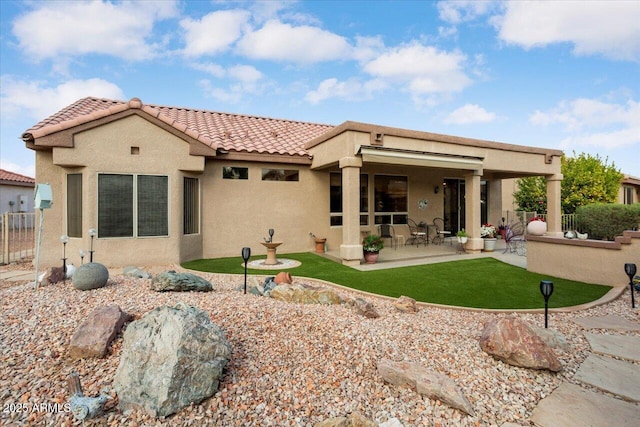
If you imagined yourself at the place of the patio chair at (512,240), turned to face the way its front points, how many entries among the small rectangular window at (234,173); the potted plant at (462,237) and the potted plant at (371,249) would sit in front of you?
3

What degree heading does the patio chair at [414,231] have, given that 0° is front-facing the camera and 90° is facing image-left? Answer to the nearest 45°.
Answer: approximately 315°

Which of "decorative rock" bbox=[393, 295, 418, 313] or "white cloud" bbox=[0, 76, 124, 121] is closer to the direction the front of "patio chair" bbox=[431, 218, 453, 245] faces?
the decorative rock

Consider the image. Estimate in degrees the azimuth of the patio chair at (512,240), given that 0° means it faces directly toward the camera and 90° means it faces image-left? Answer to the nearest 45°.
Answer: approximately 45°

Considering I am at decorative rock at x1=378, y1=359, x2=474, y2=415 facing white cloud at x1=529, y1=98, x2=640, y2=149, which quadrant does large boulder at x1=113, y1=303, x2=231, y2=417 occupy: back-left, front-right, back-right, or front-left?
back-left
